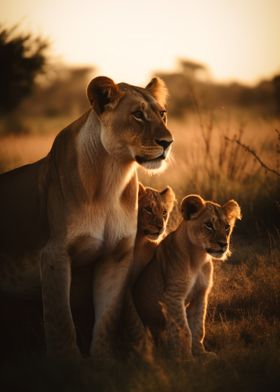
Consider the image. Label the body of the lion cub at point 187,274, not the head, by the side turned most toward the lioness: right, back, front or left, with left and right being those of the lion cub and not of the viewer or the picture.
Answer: right

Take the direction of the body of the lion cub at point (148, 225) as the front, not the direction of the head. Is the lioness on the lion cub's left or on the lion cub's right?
on the lion cub's right

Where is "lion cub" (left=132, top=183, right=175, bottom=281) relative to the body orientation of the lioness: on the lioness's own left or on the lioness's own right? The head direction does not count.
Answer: on the lioness's own left

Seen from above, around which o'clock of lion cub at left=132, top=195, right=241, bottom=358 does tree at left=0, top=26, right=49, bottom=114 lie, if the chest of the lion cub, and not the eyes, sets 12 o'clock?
The tree is roughly at 7 o'clock from the lion cub.

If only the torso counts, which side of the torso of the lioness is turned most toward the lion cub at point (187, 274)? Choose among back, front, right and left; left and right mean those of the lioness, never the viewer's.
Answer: front

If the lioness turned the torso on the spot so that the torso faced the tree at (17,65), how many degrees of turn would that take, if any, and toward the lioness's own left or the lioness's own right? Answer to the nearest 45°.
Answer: approximately 135° to the lioness's own left

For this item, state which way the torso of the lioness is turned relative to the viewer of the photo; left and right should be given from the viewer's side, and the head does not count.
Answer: facing the viewer and to the right of the viewer
